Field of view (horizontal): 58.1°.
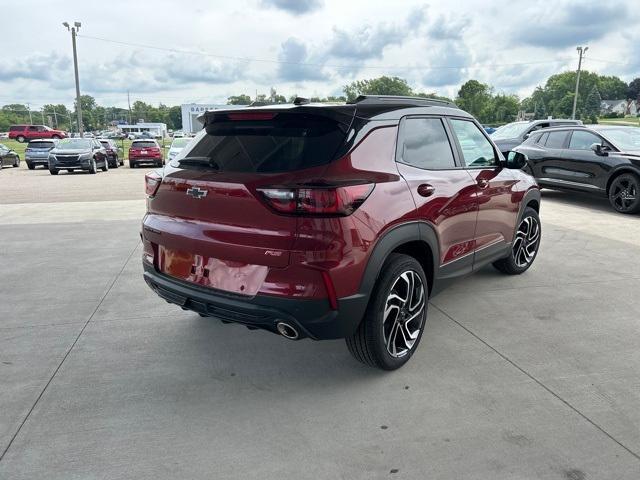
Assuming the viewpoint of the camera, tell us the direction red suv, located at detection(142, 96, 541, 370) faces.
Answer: facing away from the viewer and to the right of the viewer

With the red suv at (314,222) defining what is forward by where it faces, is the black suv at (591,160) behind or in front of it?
in front

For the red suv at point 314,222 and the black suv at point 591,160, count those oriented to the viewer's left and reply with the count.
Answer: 0

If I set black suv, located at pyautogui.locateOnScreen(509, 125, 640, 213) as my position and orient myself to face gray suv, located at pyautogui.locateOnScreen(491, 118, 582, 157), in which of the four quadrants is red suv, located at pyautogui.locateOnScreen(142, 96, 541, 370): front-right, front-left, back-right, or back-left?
back-left

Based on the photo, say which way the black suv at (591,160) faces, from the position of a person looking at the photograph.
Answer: facing the viewer and to the right of the viewer

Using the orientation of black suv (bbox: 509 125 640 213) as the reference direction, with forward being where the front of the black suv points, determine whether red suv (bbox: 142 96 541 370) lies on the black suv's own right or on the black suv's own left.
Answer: on the black suv's own right
